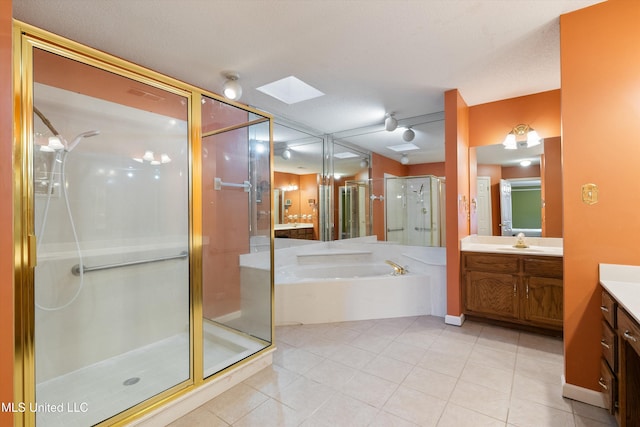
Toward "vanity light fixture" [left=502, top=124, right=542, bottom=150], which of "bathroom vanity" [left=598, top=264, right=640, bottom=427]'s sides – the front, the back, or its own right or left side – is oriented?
right

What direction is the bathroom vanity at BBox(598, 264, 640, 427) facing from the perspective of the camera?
to the viewer's left

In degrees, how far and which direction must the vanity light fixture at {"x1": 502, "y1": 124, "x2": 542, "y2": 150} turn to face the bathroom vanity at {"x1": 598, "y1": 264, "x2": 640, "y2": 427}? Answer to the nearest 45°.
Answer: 0° — it already faces it

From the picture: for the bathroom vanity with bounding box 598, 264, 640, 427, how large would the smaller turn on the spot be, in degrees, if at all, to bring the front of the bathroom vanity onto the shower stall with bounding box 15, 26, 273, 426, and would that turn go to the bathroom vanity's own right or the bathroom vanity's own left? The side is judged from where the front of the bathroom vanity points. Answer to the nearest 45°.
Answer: approximately 45° to the bathroom vanity's own left

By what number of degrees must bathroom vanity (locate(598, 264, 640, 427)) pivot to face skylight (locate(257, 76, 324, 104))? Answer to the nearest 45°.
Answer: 0° — it already faces it

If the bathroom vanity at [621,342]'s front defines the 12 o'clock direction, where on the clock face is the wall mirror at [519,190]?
The wall mirror is roughly at 2 o'clock from the bathroom vanity.

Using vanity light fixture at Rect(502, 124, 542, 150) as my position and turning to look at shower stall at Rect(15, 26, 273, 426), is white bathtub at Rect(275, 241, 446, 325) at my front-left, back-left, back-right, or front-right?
front-right

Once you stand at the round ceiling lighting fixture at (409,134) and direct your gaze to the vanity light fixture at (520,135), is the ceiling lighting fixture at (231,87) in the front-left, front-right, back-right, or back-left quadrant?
back-right

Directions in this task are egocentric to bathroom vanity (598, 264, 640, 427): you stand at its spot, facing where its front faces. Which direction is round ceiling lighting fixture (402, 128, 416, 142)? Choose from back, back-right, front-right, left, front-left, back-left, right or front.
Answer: front-right

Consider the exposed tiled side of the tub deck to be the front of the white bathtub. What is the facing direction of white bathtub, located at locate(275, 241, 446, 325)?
toward the camera

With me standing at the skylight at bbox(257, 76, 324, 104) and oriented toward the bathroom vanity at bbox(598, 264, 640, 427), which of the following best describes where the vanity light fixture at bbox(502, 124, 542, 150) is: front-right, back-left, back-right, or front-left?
front-left

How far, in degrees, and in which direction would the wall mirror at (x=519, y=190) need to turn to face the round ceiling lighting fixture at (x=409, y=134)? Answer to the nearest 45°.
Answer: approximately 90° to its right

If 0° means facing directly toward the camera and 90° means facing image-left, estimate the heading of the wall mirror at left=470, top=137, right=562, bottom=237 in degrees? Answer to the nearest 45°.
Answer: approximately 0°

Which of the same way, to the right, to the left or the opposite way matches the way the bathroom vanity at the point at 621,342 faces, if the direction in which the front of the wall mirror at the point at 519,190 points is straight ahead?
to the right
